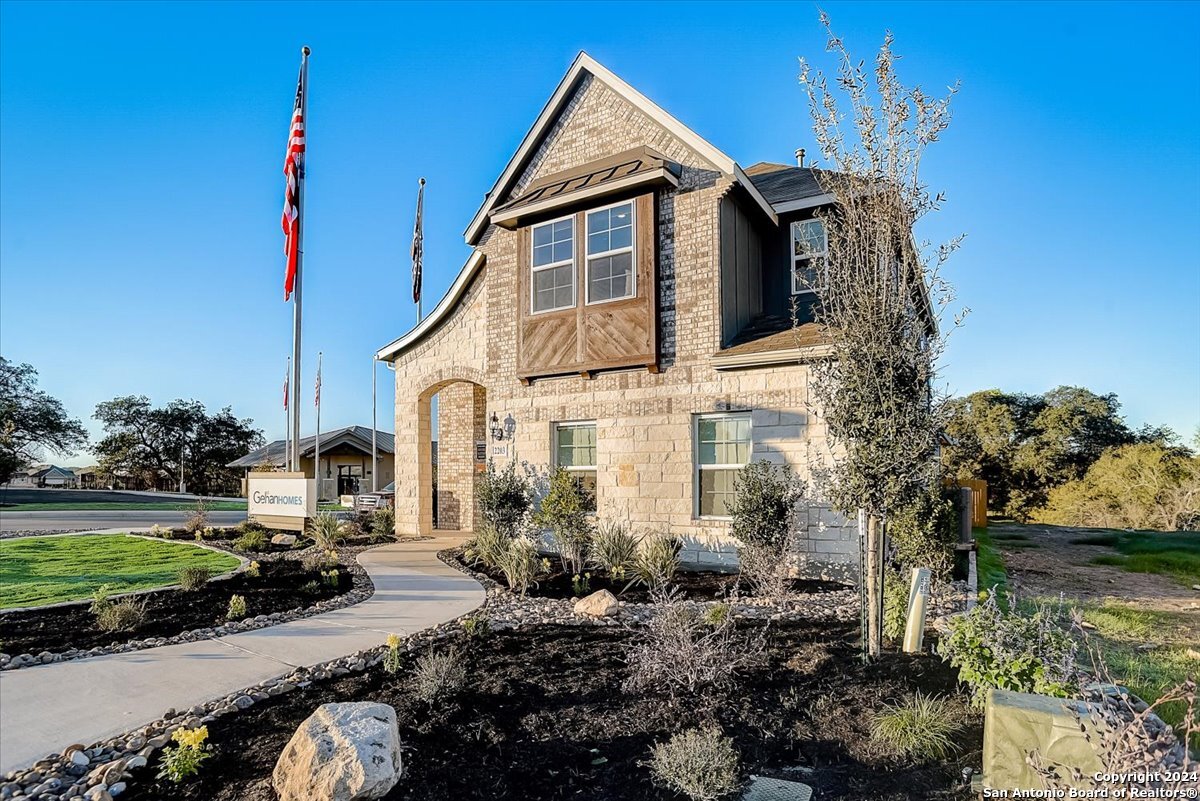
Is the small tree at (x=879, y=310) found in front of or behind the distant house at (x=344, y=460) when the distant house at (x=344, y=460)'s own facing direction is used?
in front

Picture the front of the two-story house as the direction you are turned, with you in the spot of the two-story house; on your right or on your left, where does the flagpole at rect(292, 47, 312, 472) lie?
on your right

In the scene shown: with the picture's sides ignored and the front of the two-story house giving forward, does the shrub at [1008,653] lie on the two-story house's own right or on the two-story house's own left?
on the two-story house's own left

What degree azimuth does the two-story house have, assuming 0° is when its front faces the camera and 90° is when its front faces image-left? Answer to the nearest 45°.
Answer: approximately 45°

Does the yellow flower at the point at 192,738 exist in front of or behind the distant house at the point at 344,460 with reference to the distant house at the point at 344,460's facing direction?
in front

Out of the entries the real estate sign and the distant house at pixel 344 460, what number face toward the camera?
2

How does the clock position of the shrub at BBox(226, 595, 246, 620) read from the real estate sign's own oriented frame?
The shrub is roughly at 12 o'clock from the real estate sign.

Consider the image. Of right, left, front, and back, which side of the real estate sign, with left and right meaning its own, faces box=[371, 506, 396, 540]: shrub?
left

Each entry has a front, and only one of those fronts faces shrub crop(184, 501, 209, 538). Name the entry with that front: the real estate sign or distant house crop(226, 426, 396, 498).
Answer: the distant house

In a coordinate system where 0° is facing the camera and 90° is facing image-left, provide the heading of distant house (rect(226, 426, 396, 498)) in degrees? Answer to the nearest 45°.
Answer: approximately 0°
